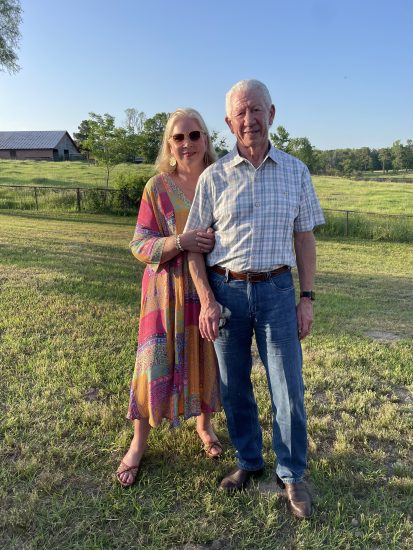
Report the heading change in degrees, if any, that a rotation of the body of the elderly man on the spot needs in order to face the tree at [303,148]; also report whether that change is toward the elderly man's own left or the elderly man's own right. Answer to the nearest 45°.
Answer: approximately 180°

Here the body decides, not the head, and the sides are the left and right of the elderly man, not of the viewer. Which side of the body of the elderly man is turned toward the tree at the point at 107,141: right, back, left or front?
back

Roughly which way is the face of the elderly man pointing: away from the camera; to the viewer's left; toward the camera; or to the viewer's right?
toward the camera

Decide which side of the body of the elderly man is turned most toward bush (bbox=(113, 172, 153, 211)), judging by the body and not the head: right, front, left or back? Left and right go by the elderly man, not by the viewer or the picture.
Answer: back

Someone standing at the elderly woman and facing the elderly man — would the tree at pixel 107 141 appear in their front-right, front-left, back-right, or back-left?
back-left

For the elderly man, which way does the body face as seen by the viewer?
toward the camera

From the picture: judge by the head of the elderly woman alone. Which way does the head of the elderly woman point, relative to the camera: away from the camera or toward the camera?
toward the camera
